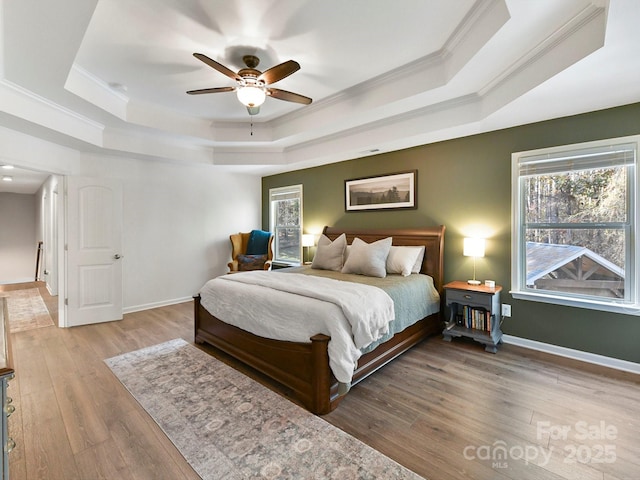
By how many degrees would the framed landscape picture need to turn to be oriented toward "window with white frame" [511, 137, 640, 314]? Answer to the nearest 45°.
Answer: approximately 90° to its left

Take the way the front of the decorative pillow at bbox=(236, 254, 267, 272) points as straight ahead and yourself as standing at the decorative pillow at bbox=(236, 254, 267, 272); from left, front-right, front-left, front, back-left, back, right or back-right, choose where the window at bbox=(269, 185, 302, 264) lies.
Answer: back-left

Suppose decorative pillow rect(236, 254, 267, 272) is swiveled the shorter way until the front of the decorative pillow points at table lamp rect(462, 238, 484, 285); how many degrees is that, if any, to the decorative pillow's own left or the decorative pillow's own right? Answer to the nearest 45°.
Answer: approximately 45° to the decorative pillow's own left

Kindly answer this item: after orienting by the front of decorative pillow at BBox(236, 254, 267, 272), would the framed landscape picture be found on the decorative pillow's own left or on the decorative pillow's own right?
on the decorative pillow's own left

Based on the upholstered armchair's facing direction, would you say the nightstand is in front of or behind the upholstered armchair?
in front

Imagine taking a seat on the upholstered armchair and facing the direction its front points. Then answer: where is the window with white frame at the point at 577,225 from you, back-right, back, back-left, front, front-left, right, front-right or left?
front-left

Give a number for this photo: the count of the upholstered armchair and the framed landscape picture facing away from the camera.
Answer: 0

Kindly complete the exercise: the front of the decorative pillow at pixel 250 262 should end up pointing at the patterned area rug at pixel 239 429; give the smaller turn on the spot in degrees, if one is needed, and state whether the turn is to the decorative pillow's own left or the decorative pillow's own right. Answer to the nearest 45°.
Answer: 0° — it already faces it

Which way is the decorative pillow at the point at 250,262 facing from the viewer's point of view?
toward the camera

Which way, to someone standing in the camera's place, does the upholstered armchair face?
facing the viewer

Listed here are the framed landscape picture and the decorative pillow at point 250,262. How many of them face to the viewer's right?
0

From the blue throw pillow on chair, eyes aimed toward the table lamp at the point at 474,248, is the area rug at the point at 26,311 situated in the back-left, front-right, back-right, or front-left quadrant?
back-right

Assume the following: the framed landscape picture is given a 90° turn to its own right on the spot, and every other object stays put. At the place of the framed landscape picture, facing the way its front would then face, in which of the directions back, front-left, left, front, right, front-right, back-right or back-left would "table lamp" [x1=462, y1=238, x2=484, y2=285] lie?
back

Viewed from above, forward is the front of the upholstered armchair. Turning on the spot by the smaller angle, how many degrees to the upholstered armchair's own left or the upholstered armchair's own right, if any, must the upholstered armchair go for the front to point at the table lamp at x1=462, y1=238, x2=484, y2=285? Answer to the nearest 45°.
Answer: approximately 45° to the upholstered armchair's own left

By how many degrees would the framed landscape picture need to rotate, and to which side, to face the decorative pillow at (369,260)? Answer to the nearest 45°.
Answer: approximately 45° to its left
